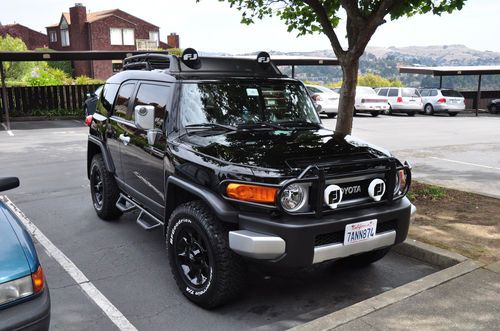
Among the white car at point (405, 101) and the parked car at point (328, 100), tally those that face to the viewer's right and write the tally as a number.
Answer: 0

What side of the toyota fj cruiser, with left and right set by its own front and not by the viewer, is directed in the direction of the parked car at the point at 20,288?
right

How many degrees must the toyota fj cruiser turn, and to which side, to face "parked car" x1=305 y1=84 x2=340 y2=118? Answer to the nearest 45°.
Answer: approximately 135° to its left

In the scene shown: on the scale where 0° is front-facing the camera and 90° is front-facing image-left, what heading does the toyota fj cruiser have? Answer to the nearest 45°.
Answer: approximately 315°

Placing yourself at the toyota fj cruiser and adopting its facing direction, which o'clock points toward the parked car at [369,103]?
The parked car is roughly at 8 o'clock from the toyota fj cruiser.
